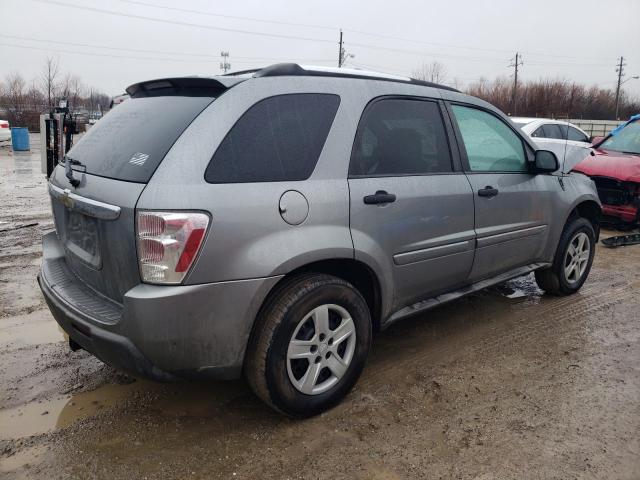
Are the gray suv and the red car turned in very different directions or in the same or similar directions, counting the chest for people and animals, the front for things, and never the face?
very different directions

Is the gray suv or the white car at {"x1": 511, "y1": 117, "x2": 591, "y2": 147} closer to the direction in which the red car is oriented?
the gray suv

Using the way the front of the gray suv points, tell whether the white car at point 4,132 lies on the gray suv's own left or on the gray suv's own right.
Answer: on the gray suv's own left

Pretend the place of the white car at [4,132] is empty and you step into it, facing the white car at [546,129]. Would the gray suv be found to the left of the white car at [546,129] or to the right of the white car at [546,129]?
right

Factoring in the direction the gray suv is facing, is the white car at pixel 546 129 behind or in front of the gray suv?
in front

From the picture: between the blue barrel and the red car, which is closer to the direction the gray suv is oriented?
the red car

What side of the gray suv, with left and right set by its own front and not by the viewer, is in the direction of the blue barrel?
left

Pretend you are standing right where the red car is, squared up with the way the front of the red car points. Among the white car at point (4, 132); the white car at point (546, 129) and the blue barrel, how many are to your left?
0

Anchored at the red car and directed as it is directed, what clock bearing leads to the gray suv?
The gray suv is roughly at 11 o'clock from the red car.

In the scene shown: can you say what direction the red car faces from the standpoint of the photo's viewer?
facing the viewer and to the left of the viewer

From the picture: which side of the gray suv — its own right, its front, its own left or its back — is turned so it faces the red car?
front

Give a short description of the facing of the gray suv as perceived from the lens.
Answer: facing away from the viewer and to the right of the viewer
